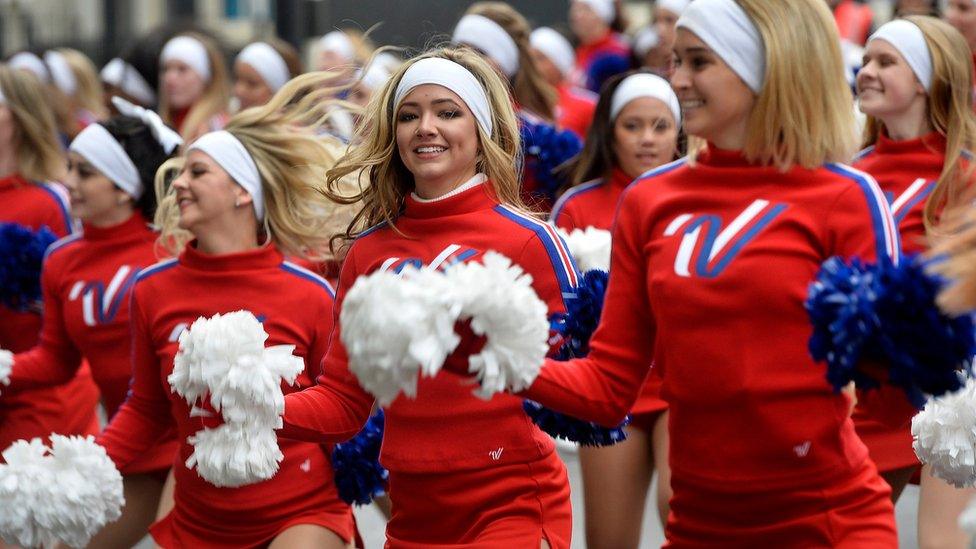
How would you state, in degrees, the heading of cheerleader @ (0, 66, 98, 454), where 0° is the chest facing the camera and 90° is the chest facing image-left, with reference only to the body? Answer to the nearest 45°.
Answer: approximately 45°

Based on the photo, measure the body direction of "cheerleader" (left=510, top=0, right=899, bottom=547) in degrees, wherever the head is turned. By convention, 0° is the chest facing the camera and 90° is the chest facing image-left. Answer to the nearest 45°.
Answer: approximately 45°

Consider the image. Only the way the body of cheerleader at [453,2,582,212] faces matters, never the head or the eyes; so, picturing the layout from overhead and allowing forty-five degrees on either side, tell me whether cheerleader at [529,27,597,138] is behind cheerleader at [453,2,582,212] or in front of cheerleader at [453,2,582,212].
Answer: behind

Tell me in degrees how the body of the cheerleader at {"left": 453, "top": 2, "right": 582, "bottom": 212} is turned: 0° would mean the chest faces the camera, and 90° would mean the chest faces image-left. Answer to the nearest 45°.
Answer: approximately 45°

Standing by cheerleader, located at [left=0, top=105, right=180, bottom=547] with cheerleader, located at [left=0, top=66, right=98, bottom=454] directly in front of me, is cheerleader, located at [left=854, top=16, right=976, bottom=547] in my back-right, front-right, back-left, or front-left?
back-right

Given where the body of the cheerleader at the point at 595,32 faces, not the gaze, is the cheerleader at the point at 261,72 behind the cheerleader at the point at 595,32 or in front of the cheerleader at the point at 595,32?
in front

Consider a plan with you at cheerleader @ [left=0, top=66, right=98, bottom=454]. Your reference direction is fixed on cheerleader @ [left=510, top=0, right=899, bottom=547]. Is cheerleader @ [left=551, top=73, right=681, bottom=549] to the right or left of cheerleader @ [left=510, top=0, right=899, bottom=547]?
left
